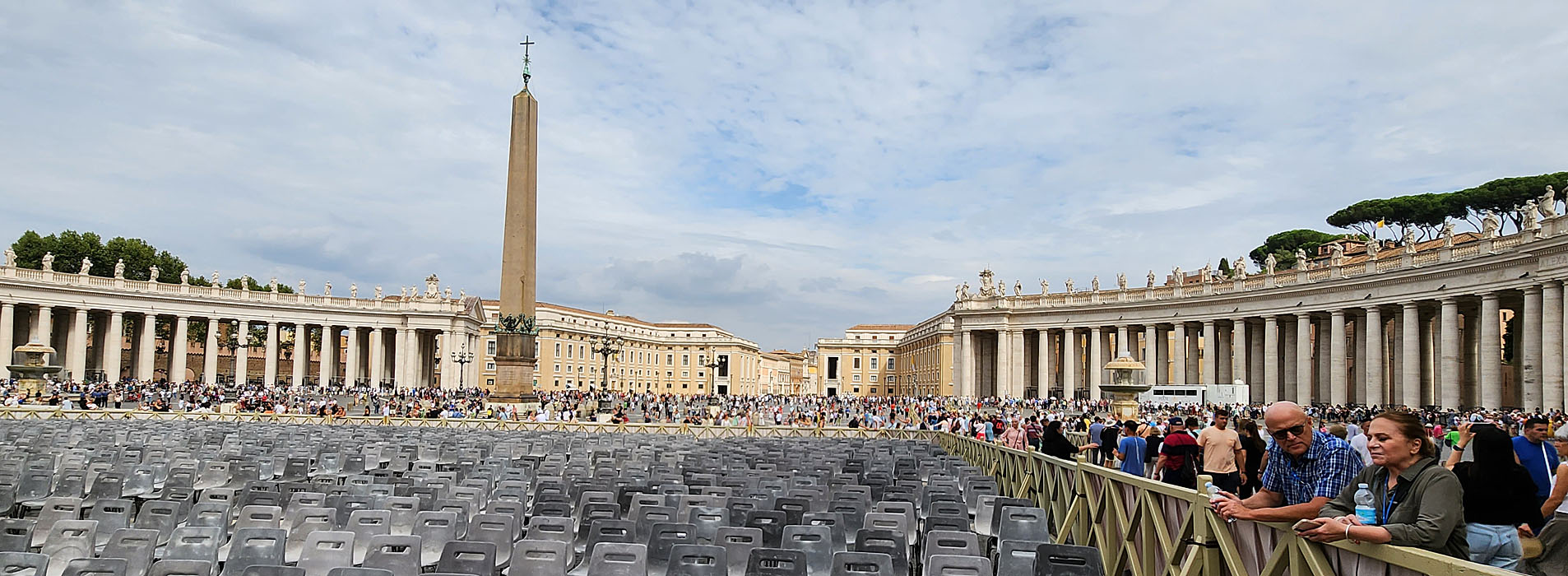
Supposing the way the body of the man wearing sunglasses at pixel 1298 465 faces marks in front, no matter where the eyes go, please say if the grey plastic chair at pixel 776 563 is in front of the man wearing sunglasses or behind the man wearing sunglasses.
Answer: in front

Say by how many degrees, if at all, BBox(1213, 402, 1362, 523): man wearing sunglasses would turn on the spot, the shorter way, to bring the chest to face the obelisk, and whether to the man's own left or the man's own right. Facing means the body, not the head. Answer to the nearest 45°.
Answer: approximately 90° to the man's own right

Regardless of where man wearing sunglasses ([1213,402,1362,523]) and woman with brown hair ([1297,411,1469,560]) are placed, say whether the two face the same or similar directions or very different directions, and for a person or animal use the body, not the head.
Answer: same or similar directions

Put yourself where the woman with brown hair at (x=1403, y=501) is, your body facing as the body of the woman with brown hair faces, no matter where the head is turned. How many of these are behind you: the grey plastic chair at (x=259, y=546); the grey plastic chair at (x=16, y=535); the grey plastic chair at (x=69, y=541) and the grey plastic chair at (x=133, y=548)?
0

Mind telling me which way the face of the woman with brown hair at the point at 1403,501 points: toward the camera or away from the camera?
toward the camera

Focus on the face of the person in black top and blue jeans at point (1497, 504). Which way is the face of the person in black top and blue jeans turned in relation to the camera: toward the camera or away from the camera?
away from the camera

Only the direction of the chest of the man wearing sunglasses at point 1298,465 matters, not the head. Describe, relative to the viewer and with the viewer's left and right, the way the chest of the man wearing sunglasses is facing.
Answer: facing the viewer and to the left of the viewer

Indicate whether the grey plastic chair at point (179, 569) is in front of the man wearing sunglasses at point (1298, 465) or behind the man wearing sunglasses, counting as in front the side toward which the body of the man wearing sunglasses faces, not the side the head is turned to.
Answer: in front

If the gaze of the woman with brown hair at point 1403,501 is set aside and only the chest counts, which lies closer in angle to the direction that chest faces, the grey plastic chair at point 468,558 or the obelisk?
the grey plastic chair

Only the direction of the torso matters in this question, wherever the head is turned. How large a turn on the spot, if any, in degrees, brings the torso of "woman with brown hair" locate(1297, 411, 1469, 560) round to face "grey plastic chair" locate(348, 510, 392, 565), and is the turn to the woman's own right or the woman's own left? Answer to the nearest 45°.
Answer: approximately 45° to the woman's own right

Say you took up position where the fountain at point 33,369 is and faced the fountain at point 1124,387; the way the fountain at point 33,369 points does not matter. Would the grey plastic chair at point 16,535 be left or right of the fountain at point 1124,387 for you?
right

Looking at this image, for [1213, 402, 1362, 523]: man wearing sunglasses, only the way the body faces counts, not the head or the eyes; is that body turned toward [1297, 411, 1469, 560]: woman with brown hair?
no

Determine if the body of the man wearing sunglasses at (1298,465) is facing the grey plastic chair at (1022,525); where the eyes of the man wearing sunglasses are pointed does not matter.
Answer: no

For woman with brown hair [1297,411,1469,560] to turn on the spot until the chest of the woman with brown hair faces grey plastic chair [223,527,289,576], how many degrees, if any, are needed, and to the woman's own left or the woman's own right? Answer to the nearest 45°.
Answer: approximately 45° to the woman's own right

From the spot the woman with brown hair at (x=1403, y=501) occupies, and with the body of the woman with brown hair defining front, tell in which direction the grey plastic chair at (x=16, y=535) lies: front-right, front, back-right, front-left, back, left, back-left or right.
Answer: front-right

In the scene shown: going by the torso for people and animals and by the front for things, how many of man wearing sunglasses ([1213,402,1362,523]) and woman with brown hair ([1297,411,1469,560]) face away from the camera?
0
